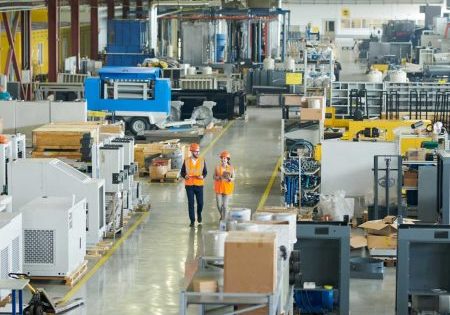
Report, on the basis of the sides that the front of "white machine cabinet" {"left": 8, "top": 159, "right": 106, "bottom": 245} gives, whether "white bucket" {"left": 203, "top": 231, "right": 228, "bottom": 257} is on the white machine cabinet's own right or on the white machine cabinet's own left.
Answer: on the white machine cabinet's own right

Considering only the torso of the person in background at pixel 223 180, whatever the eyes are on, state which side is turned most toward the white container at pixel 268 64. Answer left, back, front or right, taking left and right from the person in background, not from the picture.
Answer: back

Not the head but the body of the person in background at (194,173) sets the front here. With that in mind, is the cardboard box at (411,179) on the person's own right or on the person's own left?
on the person's own left

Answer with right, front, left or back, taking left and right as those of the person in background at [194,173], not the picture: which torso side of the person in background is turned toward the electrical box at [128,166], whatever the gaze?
right

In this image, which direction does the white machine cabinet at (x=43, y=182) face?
to the viewer's right

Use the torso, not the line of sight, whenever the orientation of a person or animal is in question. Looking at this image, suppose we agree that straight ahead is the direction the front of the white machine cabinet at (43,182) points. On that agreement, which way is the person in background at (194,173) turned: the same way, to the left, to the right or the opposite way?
to the right

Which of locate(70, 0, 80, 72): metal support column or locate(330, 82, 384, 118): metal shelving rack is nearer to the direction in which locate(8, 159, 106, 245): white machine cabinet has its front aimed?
the metal shelving rack

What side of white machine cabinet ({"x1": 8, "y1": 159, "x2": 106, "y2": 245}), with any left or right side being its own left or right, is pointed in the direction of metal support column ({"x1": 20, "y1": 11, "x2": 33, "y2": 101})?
left

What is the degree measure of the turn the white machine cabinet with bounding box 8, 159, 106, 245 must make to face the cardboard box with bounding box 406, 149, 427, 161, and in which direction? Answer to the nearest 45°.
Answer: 0° — it already faces it

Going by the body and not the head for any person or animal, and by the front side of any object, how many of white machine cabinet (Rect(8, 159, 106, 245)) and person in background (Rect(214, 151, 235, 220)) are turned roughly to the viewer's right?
1

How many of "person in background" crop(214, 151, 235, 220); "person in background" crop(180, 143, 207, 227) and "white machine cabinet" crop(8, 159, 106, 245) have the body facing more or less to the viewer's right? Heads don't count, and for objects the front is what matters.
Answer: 1
